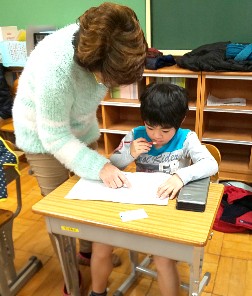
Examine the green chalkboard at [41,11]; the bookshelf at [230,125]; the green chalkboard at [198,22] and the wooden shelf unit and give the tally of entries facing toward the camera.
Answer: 4

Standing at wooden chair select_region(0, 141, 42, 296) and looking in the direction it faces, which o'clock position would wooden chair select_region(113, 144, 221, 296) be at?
wooden chair select_region(113, 144, 221, 296) is roughly at 8 o'clock from wooden chair select_region(0, 141, 42, 296).

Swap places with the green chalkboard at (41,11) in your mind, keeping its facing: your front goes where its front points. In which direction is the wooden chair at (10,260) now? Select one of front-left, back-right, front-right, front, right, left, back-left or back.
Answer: front

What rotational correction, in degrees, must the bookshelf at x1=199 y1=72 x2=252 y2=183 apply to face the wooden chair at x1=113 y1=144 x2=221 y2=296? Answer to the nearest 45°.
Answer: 0° — it already faces it

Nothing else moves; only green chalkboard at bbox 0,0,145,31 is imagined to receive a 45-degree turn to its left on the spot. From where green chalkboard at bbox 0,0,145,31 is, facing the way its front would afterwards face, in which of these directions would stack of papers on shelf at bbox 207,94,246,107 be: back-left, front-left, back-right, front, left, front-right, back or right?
front

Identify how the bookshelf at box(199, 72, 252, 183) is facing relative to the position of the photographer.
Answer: facing the viewer

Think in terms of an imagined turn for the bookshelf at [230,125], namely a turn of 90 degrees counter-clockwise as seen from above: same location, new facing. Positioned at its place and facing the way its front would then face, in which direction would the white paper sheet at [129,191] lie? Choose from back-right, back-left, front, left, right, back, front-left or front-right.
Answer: right

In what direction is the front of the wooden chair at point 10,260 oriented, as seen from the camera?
facing the viewer and to the left of the viewer

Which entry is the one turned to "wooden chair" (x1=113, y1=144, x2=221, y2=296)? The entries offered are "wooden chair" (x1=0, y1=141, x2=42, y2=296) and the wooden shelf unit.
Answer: the wooden shelf unit

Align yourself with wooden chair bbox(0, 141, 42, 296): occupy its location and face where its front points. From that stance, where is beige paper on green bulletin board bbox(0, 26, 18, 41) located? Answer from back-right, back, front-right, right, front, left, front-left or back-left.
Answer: back-right

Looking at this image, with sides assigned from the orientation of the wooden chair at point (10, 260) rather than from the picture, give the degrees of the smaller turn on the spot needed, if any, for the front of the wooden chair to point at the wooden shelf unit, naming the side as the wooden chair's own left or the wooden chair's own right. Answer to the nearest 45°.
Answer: approximately 180°

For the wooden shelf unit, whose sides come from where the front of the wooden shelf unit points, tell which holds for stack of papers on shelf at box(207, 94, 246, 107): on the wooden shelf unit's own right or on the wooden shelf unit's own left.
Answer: on the wooden shelf unit's own left

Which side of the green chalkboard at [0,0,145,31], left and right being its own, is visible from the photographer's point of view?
front

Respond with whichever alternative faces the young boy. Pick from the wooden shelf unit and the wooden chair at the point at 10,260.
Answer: the wooden shelf unit

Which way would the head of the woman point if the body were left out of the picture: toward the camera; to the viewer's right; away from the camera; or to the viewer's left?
to the viewer's right

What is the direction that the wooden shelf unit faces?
toward the camera

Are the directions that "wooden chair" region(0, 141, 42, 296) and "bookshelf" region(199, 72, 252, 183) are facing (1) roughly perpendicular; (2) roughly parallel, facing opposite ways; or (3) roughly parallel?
roughly parallel
